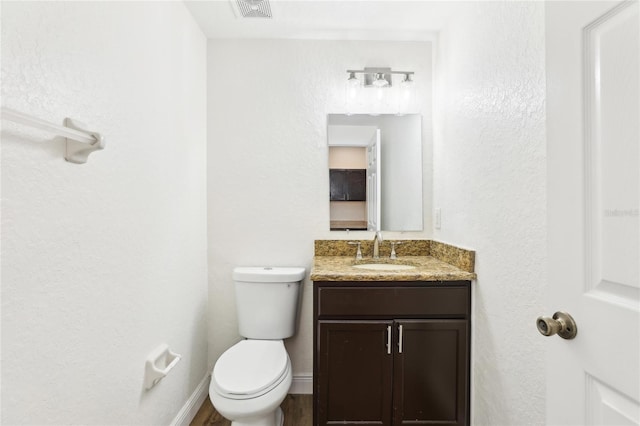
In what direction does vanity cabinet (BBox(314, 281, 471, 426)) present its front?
toward the camera

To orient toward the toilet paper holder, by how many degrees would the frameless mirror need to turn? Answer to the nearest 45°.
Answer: approximately 45° to its right

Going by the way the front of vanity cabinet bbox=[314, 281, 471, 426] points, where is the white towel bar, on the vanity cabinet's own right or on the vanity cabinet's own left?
on the vanity cabinet's own right

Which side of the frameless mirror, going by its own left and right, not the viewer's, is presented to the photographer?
front

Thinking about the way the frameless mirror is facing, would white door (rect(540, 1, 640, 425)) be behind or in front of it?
in front

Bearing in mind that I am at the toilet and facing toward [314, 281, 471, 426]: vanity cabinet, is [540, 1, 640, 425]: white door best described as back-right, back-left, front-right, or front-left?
front-right

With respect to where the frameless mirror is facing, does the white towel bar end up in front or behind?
in front

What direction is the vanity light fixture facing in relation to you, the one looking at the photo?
facing the viewer

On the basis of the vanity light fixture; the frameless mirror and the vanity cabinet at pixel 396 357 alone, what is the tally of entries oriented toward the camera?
3
